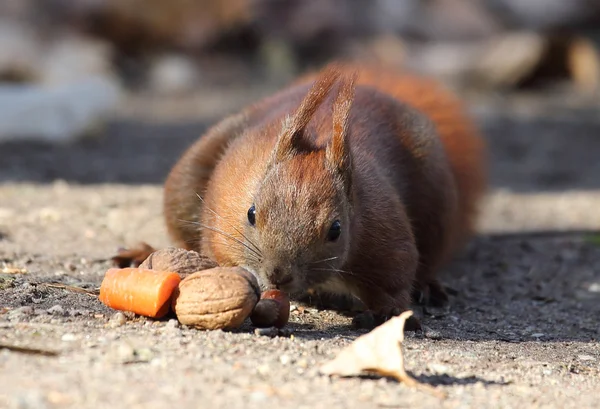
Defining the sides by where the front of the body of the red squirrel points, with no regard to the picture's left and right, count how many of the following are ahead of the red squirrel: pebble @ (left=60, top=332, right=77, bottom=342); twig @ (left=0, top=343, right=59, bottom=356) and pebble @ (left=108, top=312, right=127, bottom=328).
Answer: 3

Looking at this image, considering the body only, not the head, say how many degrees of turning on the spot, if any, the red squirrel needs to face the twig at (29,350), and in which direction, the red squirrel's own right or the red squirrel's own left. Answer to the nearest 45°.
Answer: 0° — it already faces it

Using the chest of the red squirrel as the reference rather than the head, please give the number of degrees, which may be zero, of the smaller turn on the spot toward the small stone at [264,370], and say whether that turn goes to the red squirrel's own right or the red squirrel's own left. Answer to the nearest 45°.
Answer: approximately 45° to the red squirrel's own left

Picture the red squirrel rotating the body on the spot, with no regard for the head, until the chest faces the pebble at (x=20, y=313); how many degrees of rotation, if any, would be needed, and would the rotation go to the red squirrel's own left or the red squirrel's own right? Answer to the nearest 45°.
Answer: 0° — it already faces it

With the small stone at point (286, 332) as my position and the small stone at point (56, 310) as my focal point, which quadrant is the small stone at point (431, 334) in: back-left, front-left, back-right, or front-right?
back-right

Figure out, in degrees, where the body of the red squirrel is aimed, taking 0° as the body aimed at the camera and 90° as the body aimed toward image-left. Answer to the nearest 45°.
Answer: approximately 45°

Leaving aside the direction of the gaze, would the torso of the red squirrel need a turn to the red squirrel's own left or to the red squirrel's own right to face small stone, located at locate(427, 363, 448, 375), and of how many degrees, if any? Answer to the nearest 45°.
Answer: approximately 90° to the red squirrel's own left
